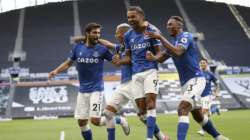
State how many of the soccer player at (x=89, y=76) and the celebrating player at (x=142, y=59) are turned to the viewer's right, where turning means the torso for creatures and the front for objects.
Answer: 0

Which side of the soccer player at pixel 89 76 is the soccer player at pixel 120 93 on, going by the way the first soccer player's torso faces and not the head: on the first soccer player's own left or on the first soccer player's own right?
on the first soccer player's own left

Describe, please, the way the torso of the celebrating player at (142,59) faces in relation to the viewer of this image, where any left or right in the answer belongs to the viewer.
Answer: facing the viewer and to the left of the viewer

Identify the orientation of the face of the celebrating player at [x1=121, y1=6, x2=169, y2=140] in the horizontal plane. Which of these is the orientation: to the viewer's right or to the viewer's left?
to the viewer's left

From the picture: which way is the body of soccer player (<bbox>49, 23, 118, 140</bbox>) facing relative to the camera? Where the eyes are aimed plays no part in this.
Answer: toward the camera

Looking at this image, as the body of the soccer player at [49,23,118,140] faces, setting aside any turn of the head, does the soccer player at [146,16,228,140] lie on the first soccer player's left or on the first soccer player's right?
on the first soccer player's left

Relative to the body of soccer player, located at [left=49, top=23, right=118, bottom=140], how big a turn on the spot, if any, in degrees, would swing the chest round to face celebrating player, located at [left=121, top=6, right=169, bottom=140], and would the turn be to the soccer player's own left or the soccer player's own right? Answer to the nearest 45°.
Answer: approximately 45° to the soccer player's own left

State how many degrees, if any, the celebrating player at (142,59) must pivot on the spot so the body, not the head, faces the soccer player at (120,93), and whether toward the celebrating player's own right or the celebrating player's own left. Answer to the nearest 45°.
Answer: approximately 90° to the celebrating player's own right

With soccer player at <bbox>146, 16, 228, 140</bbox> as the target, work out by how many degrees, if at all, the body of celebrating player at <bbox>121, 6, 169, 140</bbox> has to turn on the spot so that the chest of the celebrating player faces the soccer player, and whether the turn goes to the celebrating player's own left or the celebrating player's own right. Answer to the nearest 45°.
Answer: approximately 135° to the celebrating player's own left
